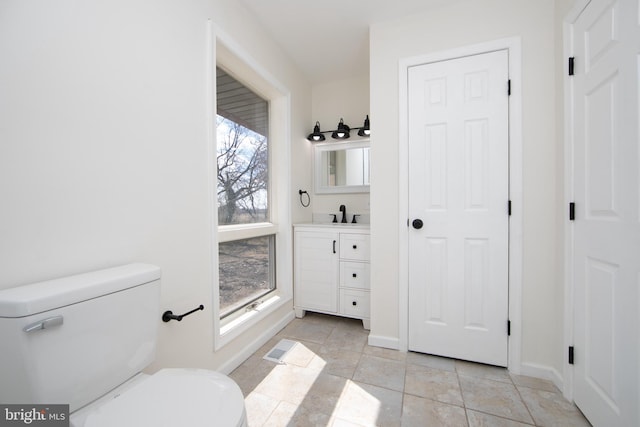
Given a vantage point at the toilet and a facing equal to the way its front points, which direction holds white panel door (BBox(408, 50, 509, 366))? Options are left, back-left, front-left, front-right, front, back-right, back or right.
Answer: front-left

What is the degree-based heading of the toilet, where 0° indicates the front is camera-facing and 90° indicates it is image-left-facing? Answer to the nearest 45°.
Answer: approximately 315°

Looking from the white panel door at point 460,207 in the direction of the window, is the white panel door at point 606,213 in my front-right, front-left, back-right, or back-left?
back-left

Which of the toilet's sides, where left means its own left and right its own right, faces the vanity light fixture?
left

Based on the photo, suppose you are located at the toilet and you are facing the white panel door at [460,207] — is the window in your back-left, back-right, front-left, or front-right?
front-left

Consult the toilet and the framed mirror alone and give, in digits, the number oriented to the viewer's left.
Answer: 0

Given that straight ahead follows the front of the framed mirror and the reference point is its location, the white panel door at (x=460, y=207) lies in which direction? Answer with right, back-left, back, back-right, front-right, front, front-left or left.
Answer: front-left

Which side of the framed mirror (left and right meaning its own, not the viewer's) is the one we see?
front

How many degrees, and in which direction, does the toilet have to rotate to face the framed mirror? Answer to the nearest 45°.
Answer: approximately 90° to its left

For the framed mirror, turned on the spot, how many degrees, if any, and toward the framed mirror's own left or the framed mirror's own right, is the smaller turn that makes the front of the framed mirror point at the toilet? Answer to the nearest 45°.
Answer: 0° — it already faces it

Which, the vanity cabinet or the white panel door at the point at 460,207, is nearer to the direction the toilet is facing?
the white panel door

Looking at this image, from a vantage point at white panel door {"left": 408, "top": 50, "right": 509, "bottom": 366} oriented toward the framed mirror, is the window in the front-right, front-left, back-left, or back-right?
front-left

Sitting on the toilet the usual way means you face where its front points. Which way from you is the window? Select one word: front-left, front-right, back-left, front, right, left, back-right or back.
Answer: left

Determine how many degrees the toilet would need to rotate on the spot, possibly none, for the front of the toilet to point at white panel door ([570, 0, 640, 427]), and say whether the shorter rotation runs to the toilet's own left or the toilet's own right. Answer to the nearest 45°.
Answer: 0° — it already faces it

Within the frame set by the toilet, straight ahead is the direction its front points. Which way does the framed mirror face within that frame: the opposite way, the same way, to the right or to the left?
to the right
